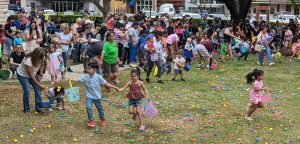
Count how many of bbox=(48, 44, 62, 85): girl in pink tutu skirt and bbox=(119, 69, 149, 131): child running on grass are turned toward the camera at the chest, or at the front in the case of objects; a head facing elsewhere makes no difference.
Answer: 2

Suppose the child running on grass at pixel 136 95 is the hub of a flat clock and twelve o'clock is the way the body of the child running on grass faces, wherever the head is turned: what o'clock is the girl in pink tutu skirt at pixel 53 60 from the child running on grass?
The girl in pink tutu skirt is roughly at 5 o'clock from the child running on grass.

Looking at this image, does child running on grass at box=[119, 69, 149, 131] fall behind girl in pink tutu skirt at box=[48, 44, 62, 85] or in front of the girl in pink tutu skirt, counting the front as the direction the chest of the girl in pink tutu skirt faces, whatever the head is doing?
in front

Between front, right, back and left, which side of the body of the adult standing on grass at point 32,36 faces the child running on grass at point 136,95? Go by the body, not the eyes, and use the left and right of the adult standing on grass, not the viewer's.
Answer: front

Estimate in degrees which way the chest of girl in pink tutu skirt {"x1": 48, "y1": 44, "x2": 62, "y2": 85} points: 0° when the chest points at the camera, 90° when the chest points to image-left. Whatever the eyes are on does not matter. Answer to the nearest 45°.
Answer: approximately 0°

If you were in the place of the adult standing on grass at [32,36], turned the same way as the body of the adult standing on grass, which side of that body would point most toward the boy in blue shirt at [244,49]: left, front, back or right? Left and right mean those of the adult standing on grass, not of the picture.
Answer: left

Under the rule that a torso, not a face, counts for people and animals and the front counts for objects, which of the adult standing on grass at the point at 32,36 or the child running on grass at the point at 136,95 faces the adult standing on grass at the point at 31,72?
the adult standing on grass at the point at 32,36

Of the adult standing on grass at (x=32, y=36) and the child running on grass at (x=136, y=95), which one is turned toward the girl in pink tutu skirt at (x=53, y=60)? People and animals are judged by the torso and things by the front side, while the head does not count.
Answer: the adult standing on grass

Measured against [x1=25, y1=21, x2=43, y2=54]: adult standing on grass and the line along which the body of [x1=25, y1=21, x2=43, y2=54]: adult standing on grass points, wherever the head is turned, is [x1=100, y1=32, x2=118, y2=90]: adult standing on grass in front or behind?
in front

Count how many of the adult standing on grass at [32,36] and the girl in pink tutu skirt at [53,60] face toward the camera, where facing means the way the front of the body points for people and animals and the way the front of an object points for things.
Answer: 2

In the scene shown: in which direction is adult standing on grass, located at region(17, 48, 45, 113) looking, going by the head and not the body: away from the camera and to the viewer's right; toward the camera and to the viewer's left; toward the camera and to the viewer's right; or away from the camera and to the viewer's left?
toward the camera and to the viewer's right
